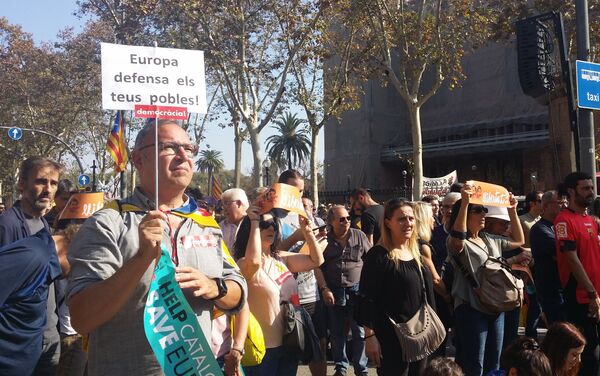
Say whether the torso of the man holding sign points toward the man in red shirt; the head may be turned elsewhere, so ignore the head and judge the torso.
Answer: no

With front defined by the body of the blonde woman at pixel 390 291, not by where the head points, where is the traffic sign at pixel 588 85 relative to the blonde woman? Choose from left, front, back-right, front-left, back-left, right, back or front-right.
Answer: left

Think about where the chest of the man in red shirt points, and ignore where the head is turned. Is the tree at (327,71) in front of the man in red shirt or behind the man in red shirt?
behind

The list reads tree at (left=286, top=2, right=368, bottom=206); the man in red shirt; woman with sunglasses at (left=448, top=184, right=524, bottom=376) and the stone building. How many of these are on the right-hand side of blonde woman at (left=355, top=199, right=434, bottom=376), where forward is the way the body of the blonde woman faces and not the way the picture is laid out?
0

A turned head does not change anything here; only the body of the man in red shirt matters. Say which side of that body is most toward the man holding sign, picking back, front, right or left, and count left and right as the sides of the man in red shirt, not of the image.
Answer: right

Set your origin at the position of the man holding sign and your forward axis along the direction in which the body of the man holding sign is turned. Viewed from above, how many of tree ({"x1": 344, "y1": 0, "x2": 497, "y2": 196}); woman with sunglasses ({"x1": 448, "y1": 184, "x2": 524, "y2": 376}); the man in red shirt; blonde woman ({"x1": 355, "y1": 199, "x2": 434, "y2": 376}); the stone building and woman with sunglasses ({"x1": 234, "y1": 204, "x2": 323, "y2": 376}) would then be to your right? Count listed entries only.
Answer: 0

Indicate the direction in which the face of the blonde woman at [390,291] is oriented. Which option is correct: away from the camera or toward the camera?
toward the camera

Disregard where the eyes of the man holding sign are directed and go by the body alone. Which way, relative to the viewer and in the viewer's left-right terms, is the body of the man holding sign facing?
facing the viewer and to the right of the viewer

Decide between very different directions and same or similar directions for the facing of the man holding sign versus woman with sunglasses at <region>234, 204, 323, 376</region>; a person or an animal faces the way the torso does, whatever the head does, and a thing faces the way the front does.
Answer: same or similar directions

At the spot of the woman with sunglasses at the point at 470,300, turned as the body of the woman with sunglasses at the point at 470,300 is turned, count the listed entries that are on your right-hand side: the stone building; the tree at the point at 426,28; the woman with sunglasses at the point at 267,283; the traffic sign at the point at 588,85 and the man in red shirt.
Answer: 1

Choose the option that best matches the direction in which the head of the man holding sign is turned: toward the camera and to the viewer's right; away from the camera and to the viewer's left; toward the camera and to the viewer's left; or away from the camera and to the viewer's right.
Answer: toward the camera and to the viewer's right

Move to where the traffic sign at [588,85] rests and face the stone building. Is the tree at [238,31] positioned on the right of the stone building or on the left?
left

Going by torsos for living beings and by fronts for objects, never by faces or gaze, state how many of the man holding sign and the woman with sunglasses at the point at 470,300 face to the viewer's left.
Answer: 0

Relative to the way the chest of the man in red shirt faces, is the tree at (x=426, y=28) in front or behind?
behind

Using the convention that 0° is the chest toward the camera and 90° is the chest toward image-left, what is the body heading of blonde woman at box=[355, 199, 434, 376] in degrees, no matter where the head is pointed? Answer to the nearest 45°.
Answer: approximately 315°

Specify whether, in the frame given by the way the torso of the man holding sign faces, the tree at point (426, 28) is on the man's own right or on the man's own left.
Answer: on the man's own left

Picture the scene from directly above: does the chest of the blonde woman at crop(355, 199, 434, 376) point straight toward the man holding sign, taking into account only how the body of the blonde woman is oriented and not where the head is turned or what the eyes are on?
no

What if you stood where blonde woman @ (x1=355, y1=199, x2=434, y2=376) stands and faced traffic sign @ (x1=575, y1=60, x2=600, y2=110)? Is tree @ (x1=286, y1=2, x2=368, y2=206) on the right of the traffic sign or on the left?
left
